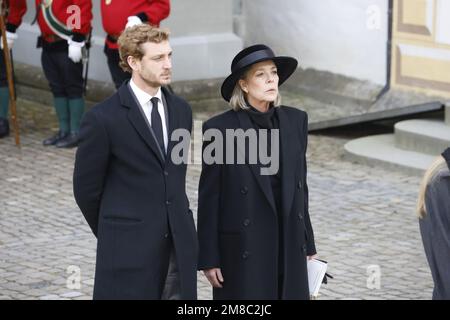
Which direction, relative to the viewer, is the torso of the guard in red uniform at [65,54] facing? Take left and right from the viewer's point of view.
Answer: facing the viewer and to the left of the viewer

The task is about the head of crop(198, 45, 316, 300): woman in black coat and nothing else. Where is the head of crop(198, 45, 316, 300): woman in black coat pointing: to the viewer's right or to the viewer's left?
to the viewer's right

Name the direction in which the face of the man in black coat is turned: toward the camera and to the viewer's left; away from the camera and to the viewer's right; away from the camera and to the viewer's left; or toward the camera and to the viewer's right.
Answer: toward the camera and to the viewer's right

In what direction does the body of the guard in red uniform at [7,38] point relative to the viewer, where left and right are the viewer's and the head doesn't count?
facing the viewer

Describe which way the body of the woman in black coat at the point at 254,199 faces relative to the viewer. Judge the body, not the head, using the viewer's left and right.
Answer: facing the viewer and to the right of the viewer

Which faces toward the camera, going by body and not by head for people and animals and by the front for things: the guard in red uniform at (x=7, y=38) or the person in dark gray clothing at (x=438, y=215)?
the guard in red uniform

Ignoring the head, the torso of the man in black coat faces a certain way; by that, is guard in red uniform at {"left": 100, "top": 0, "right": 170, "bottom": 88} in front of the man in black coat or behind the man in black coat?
behind

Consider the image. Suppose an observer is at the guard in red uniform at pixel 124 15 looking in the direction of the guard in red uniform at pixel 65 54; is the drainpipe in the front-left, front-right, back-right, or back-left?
back-right

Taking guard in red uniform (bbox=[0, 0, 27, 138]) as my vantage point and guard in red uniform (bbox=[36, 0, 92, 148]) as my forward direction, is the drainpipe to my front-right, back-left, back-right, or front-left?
front-left

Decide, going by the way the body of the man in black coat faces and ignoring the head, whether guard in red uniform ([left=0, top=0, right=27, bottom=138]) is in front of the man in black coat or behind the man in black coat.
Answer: behind

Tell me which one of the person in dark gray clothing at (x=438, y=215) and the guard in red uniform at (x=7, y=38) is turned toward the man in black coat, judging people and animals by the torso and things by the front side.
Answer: the guard in red uniform
